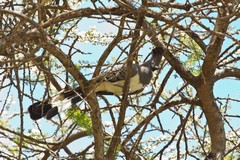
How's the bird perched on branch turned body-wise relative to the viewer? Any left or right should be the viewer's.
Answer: facing to the right of the viewer
